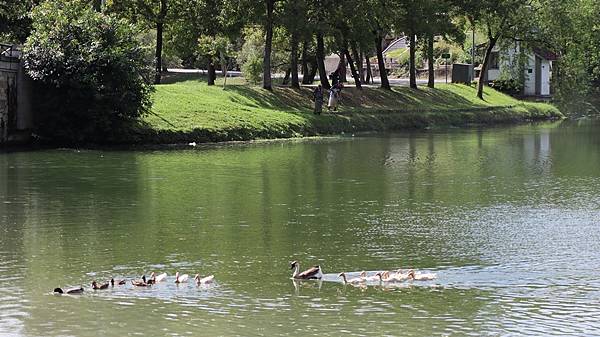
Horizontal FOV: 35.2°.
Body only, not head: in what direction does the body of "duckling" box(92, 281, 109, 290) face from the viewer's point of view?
to the viewer's left

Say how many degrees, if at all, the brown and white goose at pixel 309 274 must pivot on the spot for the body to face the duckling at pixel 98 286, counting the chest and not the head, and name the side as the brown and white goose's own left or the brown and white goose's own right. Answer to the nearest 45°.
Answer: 0° — it already faces it

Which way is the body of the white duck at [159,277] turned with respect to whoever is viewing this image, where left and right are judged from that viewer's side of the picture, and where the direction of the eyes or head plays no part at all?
facing to the left of the viewer

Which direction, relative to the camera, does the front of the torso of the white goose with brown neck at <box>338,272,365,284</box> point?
to the viewer's left

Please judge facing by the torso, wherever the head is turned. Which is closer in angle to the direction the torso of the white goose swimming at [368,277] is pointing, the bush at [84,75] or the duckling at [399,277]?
the bush

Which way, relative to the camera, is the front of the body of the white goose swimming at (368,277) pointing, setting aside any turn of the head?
to the viewer's left

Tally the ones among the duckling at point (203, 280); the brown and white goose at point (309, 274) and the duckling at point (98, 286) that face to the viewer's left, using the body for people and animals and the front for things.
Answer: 3

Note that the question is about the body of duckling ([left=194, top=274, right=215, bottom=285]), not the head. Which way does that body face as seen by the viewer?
to the viewer's left

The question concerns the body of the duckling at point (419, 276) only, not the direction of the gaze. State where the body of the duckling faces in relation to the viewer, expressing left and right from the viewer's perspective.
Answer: facing to the left of the viewer

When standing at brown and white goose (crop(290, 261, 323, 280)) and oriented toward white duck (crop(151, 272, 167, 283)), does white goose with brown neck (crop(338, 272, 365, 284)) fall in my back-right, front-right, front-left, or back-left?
back-left

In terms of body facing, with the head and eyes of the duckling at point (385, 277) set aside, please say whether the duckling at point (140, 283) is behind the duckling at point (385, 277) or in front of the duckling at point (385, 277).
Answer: in front

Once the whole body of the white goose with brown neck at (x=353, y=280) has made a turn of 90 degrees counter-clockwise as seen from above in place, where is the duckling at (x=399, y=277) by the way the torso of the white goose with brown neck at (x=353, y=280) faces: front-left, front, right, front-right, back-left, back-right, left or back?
left

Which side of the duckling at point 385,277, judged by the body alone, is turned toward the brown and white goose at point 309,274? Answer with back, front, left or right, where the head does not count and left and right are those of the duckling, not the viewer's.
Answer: front

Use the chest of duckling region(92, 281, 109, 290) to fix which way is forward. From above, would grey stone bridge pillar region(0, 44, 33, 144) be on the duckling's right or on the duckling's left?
on the duckling's right

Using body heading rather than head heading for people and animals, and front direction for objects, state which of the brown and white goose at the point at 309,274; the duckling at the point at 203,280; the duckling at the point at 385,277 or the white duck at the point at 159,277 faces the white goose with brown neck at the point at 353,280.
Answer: the duckling at the point at 385,277

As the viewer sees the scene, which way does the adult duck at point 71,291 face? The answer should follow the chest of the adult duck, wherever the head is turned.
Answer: to the viewer's left
